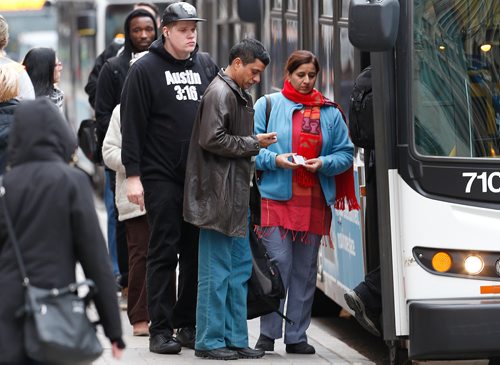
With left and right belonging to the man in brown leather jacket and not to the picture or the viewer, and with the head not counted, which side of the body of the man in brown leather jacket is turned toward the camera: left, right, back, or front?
right

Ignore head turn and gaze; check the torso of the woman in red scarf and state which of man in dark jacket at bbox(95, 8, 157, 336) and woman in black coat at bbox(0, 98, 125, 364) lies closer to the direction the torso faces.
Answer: the woman in black coat

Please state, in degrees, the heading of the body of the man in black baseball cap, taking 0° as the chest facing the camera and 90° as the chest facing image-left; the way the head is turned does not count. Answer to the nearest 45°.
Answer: approximately 315°

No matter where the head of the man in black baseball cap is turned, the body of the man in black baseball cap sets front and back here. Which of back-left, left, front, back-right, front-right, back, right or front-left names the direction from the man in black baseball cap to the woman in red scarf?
front-left

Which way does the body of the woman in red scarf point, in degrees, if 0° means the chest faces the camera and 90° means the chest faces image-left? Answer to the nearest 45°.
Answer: approximately 0°

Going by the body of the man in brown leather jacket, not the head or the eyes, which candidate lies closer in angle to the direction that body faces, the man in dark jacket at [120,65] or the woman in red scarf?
the woman in red scarf

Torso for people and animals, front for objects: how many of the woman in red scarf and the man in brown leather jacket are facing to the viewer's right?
1

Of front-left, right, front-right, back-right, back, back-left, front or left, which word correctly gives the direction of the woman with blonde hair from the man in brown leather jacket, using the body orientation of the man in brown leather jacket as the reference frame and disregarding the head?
back

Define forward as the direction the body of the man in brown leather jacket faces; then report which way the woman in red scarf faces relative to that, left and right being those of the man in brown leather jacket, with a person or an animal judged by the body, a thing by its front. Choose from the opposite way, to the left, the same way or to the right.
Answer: to the right

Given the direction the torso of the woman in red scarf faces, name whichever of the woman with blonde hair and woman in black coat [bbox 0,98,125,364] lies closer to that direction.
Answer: the woman in black coat
